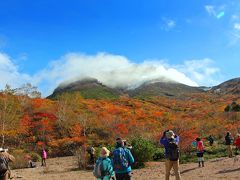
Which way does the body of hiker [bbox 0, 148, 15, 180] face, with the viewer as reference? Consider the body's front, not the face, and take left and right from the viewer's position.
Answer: facing away from the viewer and to the right of the viewer

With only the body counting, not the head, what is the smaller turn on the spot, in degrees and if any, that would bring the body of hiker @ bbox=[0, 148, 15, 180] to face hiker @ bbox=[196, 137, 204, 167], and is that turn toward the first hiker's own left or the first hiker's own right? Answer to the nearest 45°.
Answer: approximately 90° to the first hiker's own right

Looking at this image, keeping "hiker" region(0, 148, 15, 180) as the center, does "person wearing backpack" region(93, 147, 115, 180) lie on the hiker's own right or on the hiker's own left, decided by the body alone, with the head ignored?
on the hiker's own right
